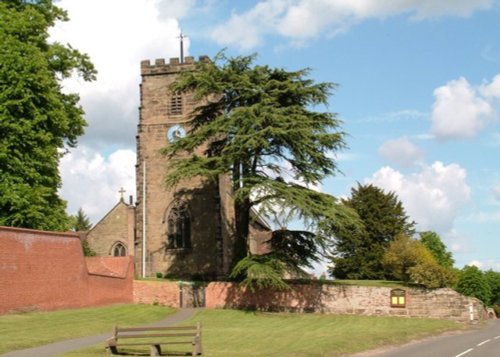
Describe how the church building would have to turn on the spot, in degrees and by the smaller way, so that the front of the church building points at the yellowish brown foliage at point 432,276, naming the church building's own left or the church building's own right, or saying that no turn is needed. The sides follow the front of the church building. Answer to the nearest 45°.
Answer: approximately 45° to the church building's own left

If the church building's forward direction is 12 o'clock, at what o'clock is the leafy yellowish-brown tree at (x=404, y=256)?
The leafy yellowish-brown tree is roughly at 10 o'clock from the church building.

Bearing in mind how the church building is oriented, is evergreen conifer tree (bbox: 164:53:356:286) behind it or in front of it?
in front

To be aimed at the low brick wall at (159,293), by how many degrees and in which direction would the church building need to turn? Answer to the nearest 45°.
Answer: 0° — it already faces it

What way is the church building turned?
toward the camera

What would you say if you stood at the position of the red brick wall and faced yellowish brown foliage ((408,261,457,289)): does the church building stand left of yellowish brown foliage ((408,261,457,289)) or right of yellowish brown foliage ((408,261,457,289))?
left

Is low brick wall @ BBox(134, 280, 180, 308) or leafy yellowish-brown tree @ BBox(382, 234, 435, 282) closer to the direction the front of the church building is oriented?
the low brick wall
